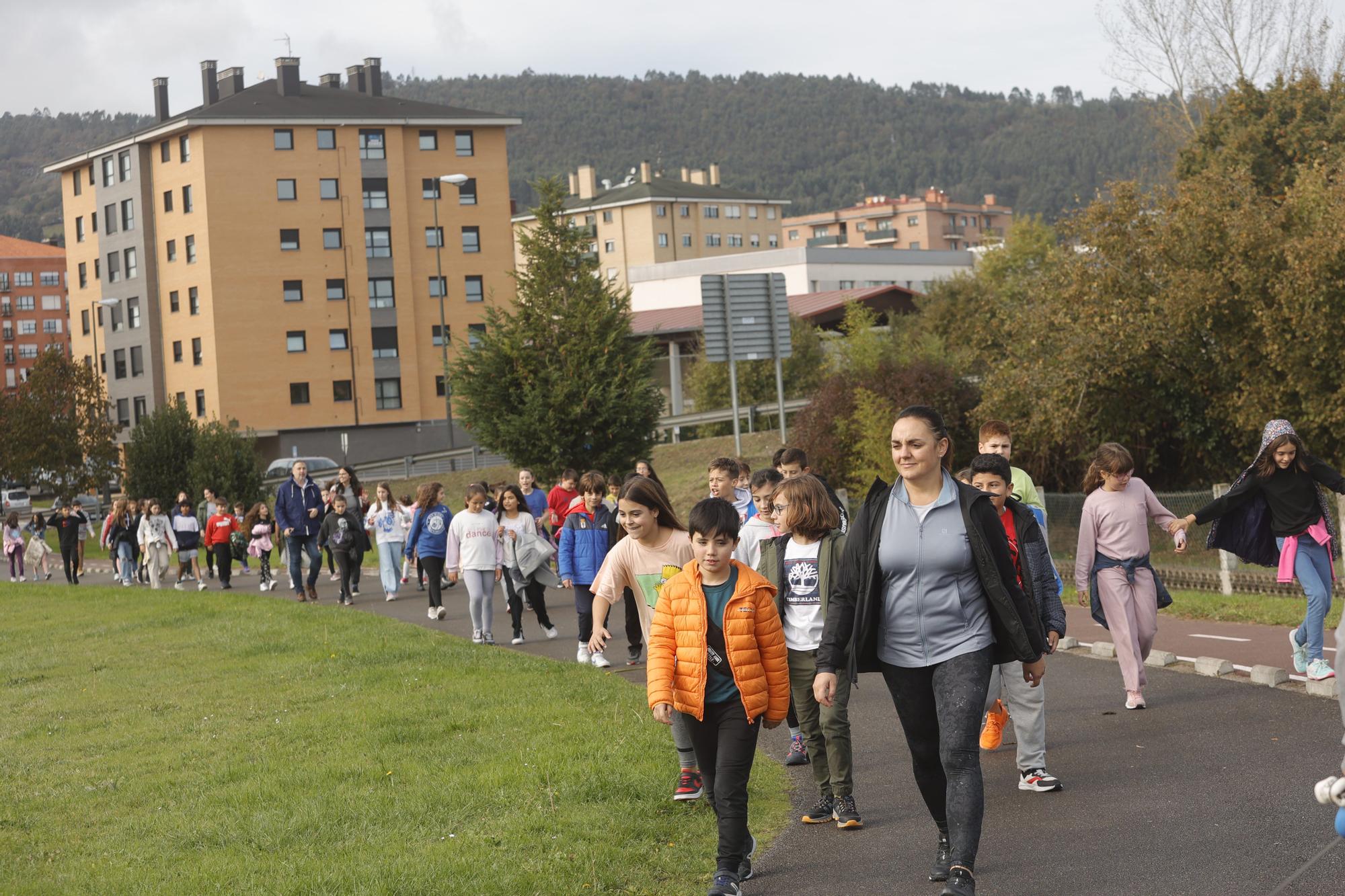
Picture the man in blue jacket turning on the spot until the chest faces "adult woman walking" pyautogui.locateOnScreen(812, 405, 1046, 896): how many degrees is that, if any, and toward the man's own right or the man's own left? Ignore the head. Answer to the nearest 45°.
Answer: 0° — they already face them

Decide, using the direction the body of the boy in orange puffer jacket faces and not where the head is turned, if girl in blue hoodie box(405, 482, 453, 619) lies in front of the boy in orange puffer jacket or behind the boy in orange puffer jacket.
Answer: behind

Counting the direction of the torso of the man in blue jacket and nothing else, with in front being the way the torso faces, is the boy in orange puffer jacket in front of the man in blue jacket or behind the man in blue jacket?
in front

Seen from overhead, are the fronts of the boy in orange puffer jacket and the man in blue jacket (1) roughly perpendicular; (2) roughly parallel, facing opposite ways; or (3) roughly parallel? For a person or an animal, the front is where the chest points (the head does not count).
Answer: roughly parallel

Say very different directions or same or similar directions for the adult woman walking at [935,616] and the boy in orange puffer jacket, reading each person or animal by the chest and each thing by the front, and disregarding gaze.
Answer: same or similar directions

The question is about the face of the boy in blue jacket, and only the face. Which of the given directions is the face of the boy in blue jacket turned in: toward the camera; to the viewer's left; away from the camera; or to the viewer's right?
toward the camera

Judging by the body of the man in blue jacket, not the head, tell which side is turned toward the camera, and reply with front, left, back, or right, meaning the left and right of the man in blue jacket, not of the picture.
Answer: front

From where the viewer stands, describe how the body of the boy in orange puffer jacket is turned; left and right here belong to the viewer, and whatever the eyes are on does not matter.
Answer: facing the viewer

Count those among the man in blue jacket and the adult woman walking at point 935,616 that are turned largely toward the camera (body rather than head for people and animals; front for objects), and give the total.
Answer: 2

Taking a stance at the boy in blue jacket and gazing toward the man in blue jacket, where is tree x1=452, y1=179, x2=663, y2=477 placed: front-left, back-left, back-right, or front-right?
front-right

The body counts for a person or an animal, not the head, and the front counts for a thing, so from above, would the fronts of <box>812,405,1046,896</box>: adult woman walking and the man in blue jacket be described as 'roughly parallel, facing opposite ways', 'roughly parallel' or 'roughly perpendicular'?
roughly parallel

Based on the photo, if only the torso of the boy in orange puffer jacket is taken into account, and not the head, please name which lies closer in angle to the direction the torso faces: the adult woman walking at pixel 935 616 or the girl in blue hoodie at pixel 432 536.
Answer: the adult woman walking

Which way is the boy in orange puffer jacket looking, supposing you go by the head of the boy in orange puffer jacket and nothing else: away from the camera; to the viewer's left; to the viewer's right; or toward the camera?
toward the camera

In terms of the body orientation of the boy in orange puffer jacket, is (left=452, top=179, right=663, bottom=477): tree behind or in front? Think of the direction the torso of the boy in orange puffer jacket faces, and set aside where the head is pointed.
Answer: behind

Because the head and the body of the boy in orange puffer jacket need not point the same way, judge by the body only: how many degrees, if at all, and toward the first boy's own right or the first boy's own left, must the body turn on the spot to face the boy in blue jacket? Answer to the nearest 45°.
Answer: approximately 180°

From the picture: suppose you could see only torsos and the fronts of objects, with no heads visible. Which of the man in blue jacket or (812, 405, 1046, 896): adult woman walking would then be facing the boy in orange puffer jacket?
the man in blue jacket
